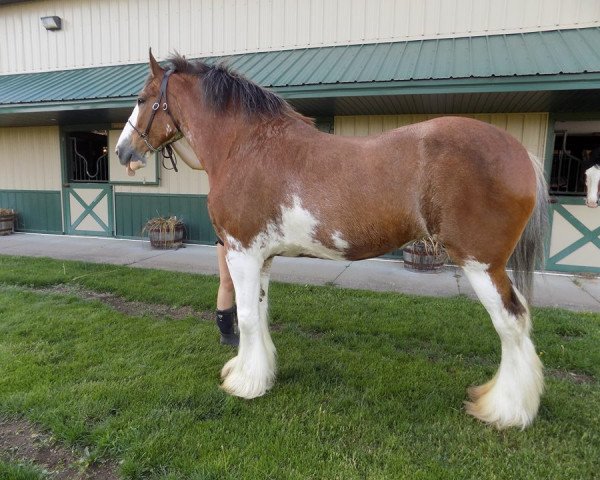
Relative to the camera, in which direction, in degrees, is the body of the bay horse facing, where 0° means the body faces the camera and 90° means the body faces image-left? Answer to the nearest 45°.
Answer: approximately 90°

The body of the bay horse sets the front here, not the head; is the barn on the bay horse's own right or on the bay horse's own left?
on the bay horse's own right

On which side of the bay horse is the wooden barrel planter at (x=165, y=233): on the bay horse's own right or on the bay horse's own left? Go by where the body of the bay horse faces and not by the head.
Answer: on the bay horse's own right

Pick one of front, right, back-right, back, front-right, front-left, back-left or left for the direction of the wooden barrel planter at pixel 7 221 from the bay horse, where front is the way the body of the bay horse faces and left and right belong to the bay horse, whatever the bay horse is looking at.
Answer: front-right

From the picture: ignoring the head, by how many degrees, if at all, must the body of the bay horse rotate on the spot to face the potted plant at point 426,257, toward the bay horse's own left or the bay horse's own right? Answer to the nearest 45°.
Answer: approximately 90° to the bay horse's own right

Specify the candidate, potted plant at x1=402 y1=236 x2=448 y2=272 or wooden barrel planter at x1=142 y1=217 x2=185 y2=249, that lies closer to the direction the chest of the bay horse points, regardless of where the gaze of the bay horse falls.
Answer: the wooden barrel planter
